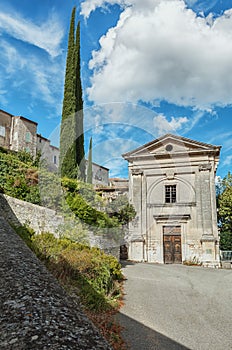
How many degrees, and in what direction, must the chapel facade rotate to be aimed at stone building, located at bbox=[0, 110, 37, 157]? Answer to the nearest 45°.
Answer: approximately 135° to its right

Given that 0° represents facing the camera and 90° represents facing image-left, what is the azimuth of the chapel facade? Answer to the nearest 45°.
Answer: approximately 0°

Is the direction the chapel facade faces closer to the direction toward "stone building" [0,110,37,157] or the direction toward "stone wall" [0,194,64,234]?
the stone wall

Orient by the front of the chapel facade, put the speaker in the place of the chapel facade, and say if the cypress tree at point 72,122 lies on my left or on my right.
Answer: on my right

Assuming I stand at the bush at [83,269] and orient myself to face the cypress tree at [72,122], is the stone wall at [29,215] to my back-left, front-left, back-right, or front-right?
front-left

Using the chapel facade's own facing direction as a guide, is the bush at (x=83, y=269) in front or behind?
in front

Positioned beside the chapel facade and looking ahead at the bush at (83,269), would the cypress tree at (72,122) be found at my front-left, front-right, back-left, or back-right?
front-right
